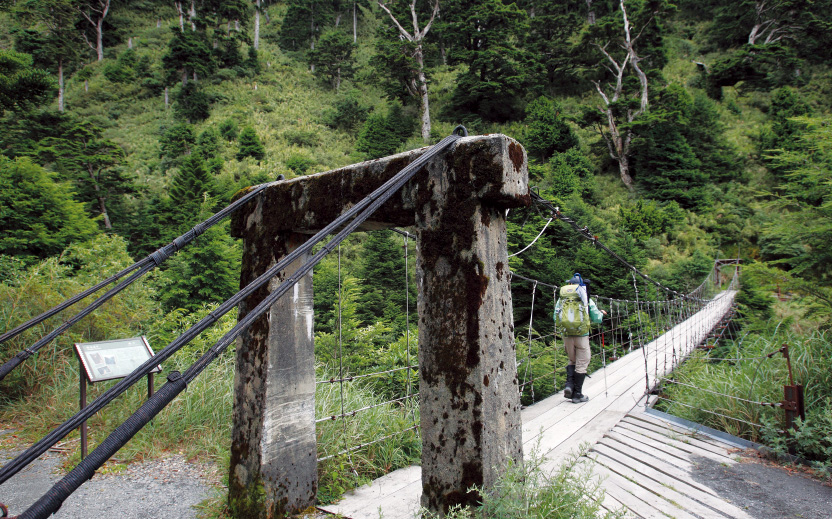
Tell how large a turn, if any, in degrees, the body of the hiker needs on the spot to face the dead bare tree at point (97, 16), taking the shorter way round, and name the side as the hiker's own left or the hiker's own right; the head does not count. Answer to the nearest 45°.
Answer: approximately 90° to the hiker's own left

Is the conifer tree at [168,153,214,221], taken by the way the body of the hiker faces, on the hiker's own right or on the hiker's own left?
on the hiker's own left

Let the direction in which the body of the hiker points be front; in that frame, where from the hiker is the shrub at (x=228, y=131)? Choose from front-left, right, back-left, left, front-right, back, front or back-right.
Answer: left

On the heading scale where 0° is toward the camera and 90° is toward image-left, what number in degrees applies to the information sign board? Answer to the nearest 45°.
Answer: approximately 315°

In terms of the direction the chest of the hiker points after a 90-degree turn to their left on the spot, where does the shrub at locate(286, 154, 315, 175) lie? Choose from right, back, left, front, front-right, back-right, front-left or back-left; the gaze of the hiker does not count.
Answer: front

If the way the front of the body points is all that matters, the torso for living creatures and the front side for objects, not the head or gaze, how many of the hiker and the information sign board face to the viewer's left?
0

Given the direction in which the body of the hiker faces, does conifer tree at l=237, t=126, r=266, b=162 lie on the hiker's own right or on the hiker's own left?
on the hiker's own left

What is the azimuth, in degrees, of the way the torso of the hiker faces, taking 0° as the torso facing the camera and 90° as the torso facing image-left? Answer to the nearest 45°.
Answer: approximately 225°

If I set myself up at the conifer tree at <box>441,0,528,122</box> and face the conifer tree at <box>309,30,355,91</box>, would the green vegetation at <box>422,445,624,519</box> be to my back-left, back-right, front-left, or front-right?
back-left
